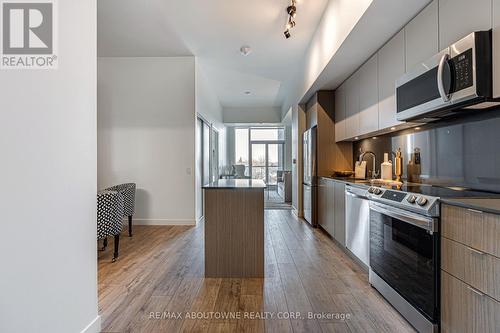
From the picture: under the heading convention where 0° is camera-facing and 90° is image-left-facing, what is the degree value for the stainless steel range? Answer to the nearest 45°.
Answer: approximately 45°

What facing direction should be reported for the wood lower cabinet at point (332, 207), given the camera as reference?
facing to the left of the viewer

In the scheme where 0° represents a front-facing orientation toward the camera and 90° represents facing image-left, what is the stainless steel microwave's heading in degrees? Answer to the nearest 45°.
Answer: approximately 45°

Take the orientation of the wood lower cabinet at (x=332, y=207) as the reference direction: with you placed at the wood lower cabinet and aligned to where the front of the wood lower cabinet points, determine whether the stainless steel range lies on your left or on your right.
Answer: on your left

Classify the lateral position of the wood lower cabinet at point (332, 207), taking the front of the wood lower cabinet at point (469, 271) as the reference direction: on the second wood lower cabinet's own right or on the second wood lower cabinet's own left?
on the second wood lower cabinet's own right

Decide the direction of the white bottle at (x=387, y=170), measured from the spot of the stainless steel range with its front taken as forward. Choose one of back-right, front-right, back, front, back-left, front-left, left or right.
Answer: back-right
